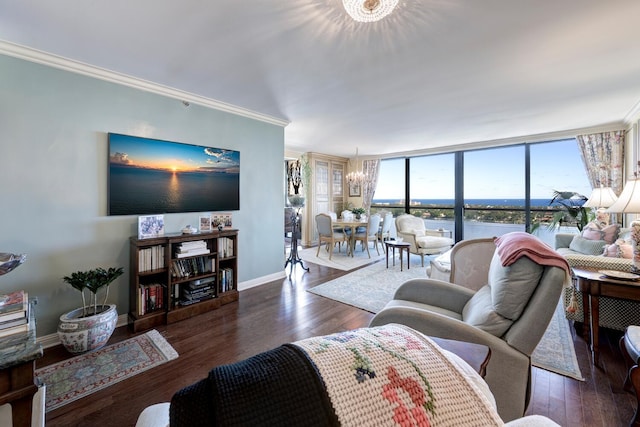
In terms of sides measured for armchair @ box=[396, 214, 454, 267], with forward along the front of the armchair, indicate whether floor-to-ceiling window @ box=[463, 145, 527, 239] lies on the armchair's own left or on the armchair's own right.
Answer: on the armchair's own left

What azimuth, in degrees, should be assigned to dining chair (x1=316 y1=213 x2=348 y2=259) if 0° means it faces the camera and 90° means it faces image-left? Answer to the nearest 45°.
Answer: approximately 225°

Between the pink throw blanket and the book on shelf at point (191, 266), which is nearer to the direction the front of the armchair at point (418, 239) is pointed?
the pink throw blanket

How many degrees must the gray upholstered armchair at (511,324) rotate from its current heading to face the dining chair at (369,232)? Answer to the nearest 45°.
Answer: approximately 45° to its right

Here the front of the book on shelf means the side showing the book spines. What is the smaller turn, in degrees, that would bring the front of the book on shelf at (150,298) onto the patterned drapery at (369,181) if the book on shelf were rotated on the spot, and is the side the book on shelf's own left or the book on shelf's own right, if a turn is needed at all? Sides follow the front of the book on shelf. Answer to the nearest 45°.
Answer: approximately 90° to the book on shelf's own left

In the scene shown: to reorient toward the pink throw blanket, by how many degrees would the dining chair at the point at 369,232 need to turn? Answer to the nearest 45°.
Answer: approximately 135° to its left

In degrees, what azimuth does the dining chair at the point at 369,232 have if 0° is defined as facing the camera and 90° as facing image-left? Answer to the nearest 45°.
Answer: approximately 135°

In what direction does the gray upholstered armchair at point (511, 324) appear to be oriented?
to the viewer's left
